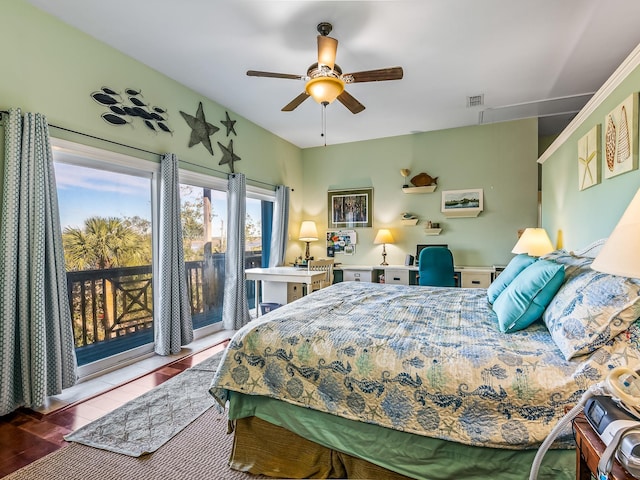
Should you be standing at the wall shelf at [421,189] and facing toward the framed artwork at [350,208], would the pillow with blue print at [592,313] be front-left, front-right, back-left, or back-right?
back-left

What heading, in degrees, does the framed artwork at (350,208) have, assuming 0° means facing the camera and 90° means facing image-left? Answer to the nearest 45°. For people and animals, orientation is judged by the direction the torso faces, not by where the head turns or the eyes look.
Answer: approximately 0°

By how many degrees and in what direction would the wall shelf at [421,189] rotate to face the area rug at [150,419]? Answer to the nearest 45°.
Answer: approximately 45° to its right

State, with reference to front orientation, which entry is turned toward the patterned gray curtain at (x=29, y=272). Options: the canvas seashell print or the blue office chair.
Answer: the canvas seashell print

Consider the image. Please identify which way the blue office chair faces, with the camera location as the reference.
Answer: facing away from the viewer

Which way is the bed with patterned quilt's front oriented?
to the viewer's left

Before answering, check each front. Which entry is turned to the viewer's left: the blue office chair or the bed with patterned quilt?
the bed with patterned quilt

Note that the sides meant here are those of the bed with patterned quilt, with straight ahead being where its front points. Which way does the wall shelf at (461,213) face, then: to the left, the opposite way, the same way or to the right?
to the left

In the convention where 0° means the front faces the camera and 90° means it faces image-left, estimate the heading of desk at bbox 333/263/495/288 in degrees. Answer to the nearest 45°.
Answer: approximately 0°

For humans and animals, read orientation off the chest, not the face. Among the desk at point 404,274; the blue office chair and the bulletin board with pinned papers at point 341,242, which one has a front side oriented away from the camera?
the blue office chair

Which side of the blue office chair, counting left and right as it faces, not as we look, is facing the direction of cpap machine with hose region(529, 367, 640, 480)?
back

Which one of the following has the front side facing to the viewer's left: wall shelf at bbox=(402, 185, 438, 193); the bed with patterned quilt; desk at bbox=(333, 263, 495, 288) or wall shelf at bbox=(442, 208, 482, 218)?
the bed with patterned quilt
